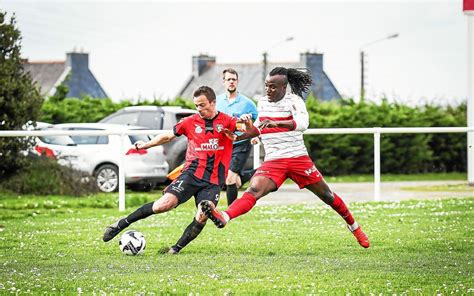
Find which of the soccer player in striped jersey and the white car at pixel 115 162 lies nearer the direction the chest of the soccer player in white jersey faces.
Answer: the soccer player in striped jersey

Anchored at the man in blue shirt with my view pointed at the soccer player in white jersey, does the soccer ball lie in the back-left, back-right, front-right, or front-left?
front-right

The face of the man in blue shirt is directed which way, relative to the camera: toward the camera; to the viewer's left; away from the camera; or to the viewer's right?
toward the camera

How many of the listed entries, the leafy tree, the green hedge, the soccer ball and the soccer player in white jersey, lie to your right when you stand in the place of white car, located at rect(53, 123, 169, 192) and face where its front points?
1

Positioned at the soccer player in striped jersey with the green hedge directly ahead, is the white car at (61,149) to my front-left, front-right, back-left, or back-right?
front-left

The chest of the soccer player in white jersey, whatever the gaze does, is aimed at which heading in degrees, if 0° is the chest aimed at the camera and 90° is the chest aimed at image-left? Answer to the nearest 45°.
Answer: approximately 45°
